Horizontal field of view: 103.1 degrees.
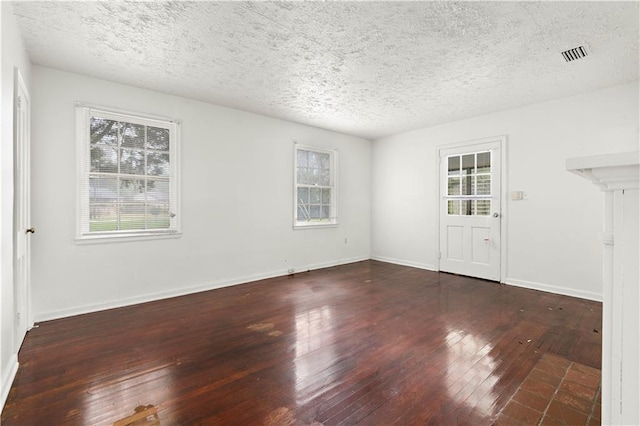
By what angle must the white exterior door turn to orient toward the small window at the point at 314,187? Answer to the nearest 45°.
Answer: approximately 45° to its right

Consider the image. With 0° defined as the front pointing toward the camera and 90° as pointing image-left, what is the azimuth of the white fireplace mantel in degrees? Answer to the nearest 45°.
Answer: approximately 90°

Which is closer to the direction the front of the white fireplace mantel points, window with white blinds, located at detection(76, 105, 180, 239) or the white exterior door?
the window with white blinds

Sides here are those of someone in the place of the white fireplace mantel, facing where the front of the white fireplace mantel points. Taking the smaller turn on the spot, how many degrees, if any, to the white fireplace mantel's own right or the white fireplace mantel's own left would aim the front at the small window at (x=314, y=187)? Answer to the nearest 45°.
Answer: approximately 45° to the white fireplace mantel's own right

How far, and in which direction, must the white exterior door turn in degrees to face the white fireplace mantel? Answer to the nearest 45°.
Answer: approximately 45° to its left

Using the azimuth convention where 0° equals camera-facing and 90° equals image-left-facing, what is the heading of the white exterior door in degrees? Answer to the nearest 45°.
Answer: approximately 45°

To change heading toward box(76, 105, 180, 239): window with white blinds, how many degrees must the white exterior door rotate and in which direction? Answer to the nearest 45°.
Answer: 0° — it already faces it

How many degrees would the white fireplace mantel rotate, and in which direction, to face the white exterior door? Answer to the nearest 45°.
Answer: approximately 90° to its right

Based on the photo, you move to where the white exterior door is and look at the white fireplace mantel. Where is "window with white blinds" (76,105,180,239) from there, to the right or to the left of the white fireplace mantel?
right
